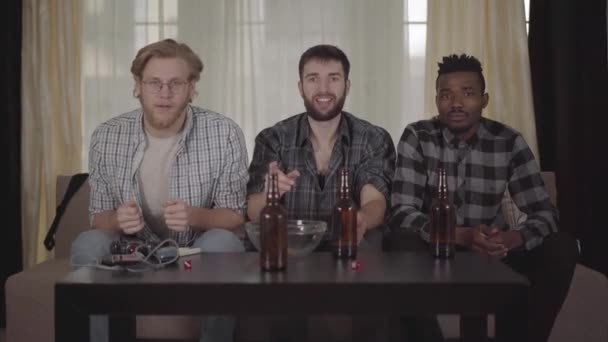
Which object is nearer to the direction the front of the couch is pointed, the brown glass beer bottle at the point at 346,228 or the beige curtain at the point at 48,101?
the brown glass beer bottle

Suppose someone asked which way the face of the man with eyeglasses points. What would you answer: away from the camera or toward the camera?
toward the camera

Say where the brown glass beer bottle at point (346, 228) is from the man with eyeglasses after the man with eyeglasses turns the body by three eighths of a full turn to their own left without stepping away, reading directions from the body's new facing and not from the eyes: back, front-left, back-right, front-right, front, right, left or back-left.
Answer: right

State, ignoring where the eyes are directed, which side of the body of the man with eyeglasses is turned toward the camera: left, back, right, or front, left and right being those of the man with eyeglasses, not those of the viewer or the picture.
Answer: front

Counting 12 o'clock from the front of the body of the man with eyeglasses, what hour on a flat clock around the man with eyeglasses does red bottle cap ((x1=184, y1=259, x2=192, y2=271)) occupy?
The red bottle cap is roughly at 12 o'clock from the man with eyeglasses.

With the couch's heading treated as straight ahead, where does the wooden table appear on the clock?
The wooden table is roughly at 11 o'clock from the couch.

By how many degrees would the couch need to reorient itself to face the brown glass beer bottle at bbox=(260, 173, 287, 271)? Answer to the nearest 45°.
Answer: approximately 45° to its left

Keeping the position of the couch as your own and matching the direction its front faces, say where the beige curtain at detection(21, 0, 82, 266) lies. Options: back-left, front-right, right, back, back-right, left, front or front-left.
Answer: back-right

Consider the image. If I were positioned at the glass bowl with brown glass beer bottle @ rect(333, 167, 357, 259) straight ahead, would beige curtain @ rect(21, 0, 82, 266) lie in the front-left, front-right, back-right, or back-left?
back-left
